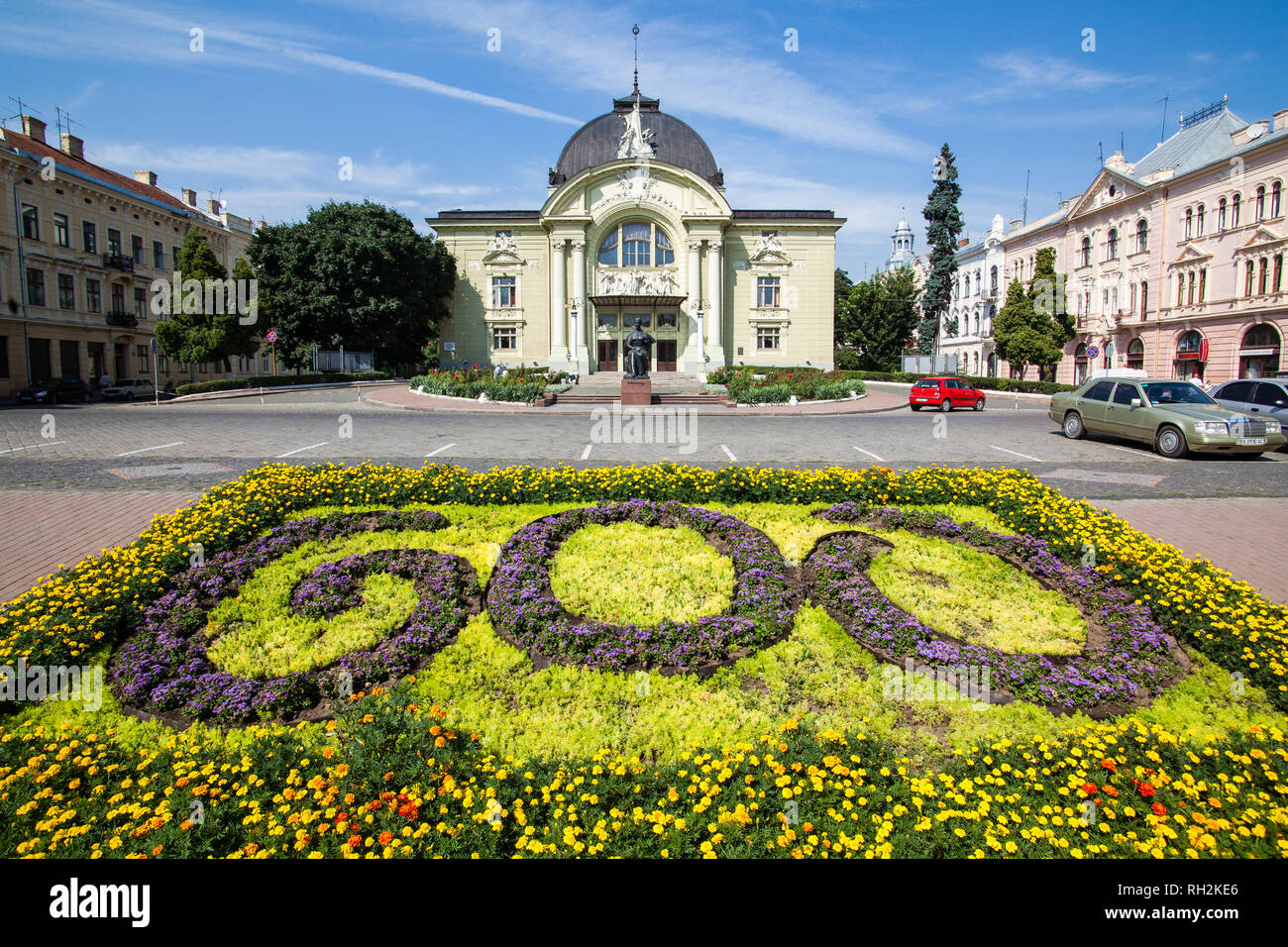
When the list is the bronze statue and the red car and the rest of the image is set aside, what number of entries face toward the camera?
1

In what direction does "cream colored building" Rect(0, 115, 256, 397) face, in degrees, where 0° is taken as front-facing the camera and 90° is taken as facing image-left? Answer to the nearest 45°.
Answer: approximately 315°

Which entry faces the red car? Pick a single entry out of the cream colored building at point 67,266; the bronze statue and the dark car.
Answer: the cream colored building

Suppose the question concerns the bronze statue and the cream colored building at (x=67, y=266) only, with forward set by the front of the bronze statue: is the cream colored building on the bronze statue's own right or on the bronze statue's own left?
on the bronze statue's own right

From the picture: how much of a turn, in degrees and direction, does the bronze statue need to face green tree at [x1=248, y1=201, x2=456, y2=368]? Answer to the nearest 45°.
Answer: approximately 135° to its right

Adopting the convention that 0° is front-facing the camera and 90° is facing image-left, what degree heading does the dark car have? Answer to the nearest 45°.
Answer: approximately 45°
